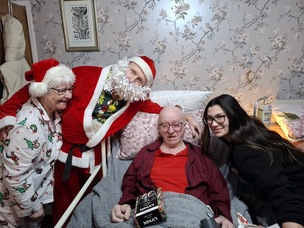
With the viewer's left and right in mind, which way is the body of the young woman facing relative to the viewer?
facing to the left of the viewer

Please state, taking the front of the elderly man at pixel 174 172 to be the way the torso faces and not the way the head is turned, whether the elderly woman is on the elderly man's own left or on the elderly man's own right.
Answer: on the elderly man's own right

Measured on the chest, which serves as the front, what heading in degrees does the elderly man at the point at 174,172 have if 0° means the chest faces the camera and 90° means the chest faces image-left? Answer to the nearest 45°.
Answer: approximately 0°

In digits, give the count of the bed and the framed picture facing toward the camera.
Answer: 2

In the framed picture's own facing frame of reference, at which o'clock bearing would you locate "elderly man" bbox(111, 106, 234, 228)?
The elderly man is roughly at 11 o'clock from the framed picture.

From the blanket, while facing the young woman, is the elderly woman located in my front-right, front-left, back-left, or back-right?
back-left
